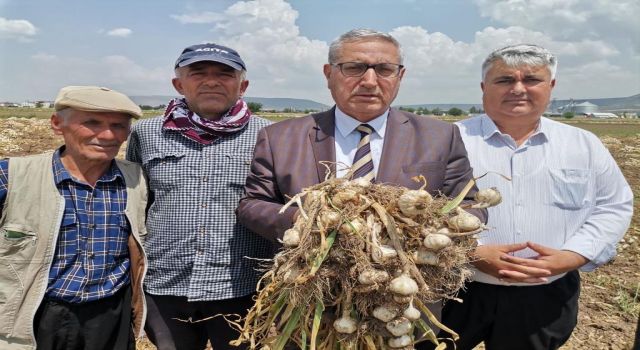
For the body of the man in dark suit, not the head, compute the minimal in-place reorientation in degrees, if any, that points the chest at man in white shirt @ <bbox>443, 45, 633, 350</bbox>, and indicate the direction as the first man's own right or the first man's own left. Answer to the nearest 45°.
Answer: approximately 90° to the first man's own left

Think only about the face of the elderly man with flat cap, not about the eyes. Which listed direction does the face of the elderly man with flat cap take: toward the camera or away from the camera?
toward the camera

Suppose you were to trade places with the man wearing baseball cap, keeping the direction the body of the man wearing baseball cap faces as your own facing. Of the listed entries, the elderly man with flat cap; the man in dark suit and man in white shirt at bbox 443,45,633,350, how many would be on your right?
1

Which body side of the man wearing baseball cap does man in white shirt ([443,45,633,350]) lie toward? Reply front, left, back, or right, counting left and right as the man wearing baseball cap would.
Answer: left

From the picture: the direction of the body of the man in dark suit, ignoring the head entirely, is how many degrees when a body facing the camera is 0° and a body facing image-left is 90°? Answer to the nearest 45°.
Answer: approximately 0°

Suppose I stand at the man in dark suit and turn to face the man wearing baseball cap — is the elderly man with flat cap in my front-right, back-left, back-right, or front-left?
front-left

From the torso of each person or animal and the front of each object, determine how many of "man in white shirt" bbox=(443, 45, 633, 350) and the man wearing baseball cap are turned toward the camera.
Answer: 2

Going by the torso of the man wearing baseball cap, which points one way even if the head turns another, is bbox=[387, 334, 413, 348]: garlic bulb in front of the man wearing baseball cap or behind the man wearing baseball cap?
in front

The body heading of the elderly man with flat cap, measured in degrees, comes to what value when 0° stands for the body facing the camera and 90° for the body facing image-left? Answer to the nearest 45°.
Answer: approximately 315°

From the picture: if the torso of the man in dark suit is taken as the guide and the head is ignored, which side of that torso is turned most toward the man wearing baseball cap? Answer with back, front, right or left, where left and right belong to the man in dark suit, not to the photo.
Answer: right

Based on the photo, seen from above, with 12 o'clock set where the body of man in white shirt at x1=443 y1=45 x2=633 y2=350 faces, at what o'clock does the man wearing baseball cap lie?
The man wearing baseball cap is roughly at 2 o'clock from the man in white shirt.

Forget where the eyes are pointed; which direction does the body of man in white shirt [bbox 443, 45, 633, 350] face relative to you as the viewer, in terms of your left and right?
facing the viewer

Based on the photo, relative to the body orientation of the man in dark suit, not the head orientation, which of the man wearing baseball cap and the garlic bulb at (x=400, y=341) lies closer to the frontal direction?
the garlic bulb
